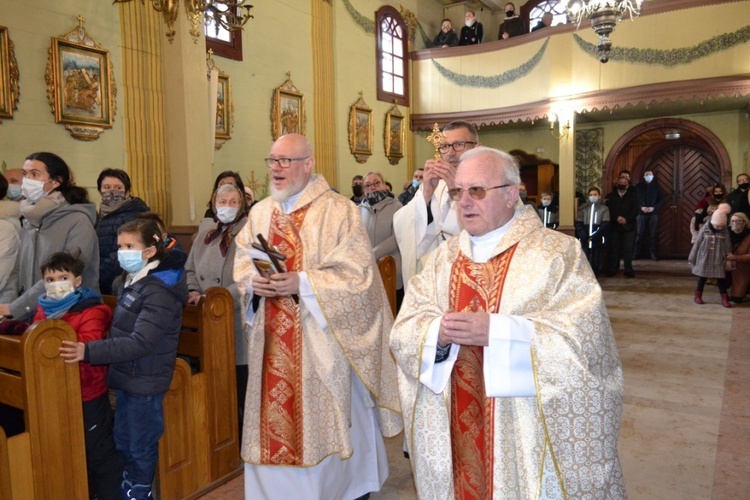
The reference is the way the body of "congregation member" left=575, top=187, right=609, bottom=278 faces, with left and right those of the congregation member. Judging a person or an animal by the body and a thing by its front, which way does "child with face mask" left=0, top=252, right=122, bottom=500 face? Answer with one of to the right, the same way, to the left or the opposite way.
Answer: the same way

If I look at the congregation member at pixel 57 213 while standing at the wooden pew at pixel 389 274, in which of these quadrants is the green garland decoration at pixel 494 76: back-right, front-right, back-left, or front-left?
back-right

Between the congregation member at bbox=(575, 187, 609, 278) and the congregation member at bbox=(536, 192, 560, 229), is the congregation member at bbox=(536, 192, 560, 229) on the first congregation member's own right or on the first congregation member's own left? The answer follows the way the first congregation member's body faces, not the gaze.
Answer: on the first congregation member's own right

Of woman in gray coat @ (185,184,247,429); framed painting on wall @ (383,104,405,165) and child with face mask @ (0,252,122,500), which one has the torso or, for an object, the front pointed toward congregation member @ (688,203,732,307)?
the framed painting on wall

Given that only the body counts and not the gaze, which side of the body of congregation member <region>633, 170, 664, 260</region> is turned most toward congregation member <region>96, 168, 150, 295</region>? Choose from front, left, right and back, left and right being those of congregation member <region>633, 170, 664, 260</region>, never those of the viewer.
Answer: front

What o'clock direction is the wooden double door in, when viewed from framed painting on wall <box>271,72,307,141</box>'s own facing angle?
The wooden double door is roughly at 10 o'clock from the framed painting on wall.

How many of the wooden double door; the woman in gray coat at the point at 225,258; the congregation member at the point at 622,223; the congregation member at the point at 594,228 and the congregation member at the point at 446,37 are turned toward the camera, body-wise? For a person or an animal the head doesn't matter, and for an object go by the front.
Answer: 5

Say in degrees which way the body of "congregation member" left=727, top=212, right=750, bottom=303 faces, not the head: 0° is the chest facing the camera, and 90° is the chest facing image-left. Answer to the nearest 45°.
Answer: approximately 45°

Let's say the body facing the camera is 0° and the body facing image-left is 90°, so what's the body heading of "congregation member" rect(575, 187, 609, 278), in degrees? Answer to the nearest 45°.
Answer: approximately 0°

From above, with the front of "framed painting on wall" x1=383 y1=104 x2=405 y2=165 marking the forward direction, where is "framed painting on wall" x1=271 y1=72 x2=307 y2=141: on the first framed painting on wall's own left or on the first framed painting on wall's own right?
on the first framed painting on wall's own right

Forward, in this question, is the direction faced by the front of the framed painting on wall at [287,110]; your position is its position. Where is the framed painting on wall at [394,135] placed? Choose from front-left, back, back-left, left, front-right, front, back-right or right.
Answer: left

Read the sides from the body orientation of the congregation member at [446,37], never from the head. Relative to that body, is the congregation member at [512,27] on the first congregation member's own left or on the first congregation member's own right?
on the first congregation member's own left

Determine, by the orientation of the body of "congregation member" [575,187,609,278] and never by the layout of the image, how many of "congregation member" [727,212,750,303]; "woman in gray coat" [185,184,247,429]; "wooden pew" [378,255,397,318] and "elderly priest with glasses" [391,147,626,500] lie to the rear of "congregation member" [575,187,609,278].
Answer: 0

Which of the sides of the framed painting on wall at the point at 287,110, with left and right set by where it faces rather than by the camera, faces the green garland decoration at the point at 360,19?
left

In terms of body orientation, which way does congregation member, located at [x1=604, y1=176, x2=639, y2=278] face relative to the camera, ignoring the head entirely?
toward the camera

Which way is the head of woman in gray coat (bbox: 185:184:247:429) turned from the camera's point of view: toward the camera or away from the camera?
toward the camera

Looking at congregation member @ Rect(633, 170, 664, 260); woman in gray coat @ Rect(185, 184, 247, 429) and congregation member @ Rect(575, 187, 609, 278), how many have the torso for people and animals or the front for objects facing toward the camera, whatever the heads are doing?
3

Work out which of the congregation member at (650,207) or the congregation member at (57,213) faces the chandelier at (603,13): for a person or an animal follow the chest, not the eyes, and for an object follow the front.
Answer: the congregation member at (650,207)

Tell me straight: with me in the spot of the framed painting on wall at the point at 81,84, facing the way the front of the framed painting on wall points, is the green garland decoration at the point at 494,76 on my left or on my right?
on my left

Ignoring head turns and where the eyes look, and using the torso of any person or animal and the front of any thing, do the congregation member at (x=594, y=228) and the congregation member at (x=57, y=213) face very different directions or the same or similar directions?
same or similar directions

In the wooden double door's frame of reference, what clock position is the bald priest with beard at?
The bald priest with beard is roughly at 12 o'clock from the wooden double door.

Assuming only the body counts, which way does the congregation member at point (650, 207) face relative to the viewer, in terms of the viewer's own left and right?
facing the viewer

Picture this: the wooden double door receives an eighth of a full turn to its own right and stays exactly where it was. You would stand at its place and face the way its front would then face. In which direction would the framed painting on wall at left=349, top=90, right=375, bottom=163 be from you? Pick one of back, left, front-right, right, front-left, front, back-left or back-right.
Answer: front

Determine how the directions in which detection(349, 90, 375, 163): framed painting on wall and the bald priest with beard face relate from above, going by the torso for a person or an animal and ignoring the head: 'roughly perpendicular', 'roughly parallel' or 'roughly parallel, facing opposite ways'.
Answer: roughly perpendicular
